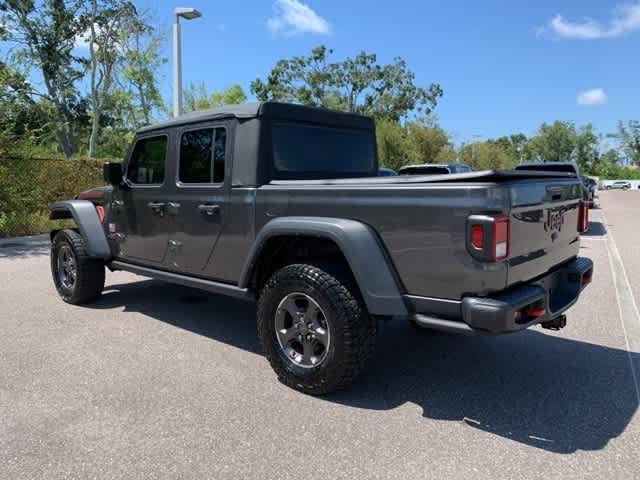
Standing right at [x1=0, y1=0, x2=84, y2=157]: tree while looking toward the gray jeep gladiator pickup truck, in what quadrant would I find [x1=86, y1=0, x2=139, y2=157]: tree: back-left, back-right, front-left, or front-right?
front-left

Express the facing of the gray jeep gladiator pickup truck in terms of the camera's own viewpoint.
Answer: facing away from the viewer and to the left of the viewer

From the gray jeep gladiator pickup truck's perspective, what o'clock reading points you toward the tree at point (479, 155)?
The tree is roughly at 2 o'clock from the gray jeep gladiator pickup truck.

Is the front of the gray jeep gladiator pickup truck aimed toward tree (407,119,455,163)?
no

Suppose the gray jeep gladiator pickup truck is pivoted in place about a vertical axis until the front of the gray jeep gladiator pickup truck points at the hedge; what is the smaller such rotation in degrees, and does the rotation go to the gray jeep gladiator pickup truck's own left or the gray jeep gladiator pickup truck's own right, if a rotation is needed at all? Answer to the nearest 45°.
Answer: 0° — it already faces it

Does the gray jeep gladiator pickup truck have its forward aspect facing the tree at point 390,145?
no

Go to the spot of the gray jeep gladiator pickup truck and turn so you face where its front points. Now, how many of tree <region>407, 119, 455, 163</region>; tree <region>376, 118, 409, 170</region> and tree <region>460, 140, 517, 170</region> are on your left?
0

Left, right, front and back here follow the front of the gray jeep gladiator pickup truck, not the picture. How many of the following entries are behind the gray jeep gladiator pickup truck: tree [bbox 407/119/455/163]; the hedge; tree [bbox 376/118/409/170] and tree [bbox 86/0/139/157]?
0

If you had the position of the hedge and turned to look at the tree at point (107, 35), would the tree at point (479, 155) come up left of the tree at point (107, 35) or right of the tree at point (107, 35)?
right

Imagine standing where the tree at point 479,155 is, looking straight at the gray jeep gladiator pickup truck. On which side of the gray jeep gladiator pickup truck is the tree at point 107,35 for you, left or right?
right

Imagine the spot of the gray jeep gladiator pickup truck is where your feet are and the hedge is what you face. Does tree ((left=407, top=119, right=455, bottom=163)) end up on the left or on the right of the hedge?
right

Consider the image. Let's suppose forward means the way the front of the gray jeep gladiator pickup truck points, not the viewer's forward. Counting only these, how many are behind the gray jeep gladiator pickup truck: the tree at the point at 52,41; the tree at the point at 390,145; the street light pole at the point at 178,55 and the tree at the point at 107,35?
0

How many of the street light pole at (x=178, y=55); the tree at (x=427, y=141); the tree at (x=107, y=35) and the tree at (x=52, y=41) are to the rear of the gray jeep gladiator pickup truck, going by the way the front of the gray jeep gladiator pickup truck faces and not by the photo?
0

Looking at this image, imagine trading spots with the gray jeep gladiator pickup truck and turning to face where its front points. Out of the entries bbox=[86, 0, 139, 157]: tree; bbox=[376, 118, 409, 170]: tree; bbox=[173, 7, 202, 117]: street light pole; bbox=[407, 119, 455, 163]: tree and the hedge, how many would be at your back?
0
